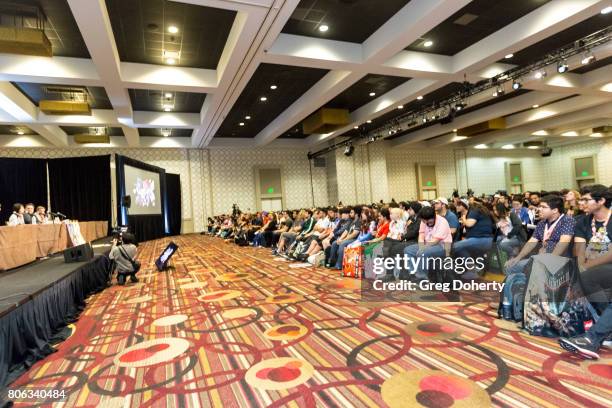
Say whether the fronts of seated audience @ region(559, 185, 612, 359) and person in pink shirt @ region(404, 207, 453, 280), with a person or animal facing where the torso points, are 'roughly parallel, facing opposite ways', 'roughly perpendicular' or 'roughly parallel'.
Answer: roughly parallel

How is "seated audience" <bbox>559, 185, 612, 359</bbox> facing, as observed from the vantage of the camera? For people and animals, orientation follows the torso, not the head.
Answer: facing the viewer and to the left of the viewer

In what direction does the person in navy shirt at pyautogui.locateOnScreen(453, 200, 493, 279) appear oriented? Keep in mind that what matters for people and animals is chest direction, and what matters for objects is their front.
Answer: to the viewer's left

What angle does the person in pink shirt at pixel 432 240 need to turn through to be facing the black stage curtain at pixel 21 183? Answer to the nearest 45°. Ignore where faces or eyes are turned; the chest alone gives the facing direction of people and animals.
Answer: approximately 45° to their right

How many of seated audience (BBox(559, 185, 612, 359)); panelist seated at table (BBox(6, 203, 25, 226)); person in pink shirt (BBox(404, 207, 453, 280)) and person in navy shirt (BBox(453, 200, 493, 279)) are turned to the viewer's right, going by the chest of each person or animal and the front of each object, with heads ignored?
1

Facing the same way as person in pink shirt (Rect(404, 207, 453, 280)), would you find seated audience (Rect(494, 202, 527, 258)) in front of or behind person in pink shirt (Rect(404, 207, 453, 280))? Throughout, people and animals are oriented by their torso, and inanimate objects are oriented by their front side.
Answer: behind

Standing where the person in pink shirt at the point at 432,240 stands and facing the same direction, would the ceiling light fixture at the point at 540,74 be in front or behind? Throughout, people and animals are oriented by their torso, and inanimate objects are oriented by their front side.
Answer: behind

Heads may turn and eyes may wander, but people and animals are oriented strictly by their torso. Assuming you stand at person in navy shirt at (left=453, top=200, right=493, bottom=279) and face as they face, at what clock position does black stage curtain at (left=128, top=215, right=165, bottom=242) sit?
The black stage curtain is roughly at 1 o'clock from the person in navy shirt.

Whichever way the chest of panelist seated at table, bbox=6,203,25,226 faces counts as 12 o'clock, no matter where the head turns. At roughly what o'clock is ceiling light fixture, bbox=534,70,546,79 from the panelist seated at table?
The ceiling light fixture is roughly at 1 o'clock from the panelist seated at table.

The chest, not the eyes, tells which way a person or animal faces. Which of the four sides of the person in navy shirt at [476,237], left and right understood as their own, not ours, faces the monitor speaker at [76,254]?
front

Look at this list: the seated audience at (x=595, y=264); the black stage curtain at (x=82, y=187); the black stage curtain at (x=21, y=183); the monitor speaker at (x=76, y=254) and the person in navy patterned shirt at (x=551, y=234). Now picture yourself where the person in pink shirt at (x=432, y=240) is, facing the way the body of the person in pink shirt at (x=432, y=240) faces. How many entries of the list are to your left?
2

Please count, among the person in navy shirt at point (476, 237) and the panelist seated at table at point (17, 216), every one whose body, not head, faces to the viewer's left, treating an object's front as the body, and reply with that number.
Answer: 1

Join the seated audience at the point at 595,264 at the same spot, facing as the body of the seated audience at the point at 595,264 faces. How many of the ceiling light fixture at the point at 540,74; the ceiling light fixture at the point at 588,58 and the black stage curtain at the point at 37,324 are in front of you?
1

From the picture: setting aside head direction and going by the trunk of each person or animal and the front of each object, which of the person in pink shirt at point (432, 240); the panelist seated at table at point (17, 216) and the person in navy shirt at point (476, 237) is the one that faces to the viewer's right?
the panelist seated at table

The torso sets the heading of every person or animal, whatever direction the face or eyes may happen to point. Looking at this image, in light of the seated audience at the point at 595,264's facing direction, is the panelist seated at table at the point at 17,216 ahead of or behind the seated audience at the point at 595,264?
ahead

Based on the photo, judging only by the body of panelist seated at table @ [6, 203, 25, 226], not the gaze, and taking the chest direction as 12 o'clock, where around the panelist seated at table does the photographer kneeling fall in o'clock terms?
The photographer kneeling is roughly at 2 o'clock from the panelist seated at table.

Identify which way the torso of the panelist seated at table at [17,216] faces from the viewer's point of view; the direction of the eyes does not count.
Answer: to the viewer's right
